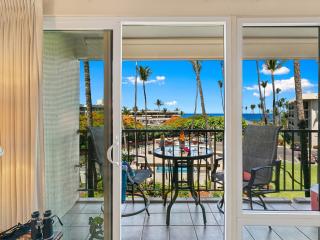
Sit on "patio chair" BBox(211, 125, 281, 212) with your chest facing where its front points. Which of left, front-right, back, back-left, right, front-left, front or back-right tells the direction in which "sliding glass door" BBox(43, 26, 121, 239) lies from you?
front

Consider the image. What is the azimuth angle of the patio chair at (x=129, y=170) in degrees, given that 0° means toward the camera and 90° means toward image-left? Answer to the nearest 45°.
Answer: approximately 270°

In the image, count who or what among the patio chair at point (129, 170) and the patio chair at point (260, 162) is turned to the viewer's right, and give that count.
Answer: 1

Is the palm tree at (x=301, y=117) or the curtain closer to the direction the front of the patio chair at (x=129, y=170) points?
the palm tree

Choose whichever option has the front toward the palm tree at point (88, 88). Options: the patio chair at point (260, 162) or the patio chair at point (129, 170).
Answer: the patio chair at point (260, 162)

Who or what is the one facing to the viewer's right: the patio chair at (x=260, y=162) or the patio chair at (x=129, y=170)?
the patio chair at (x=129, y=170)

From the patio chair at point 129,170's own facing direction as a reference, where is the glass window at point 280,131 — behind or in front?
in front

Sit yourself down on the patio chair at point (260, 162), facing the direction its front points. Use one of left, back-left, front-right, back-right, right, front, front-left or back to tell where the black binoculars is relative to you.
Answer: front

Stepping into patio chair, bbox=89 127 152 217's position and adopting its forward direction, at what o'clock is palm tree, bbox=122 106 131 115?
The palm tree is roughly at 9 o'clock from the patio chair.

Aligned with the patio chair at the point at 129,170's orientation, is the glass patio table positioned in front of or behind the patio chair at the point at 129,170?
in front

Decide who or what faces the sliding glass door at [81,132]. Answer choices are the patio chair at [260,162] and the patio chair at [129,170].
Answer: the patio chair at [260,162]

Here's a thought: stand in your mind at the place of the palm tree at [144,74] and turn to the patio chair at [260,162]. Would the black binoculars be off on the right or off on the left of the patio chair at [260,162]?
right

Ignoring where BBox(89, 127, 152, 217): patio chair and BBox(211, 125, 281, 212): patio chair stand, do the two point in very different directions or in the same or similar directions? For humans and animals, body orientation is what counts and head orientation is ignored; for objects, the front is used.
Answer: very different directions

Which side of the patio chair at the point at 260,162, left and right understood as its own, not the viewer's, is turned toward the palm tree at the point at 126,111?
right
